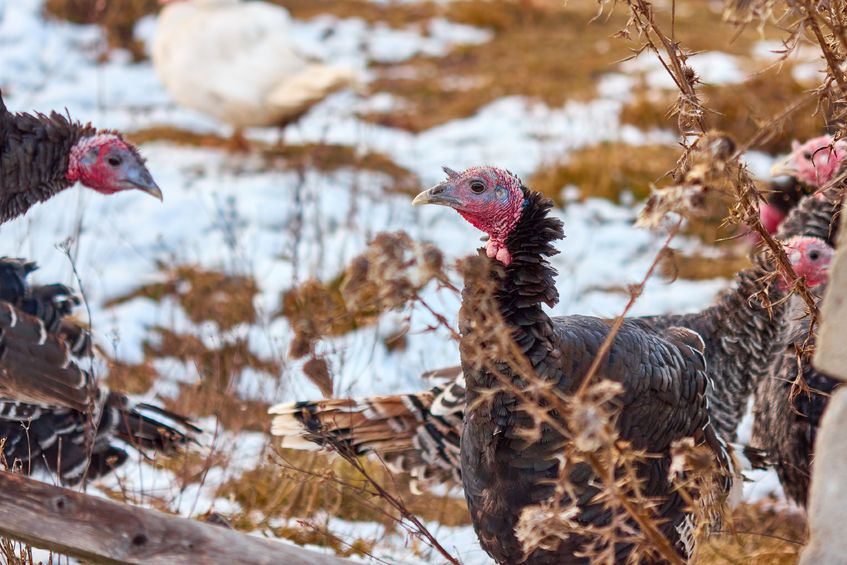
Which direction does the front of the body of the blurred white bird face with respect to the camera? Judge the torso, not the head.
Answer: to the viewer's left

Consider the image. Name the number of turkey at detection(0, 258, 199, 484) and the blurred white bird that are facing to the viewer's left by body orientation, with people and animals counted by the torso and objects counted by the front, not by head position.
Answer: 2

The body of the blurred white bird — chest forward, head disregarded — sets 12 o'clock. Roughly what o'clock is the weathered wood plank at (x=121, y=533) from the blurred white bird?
The weathered wood plank is roughly at 9 o'clock from the blurred white bird.

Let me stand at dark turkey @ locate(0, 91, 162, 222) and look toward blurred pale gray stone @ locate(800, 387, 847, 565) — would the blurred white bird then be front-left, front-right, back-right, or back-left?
back-left

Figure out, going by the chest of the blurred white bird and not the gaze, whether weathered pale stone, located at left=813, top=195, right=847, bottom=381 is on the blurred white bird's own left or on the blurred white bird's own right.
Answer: on the blurred white bird's own left

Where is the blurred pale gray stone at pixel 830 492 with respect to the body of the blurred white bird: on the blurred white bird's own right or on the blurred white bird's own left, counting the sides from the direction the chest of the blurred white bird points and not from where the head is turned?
on the blurred white bird's own left

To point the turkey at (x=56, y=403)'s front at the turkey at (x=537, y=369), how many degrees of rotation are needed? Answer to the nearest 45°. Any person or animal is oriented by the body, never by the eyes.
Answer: approximately 135° to its left

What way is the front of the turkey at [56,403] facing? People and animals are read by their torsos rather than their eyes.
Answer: to the viewer's left
